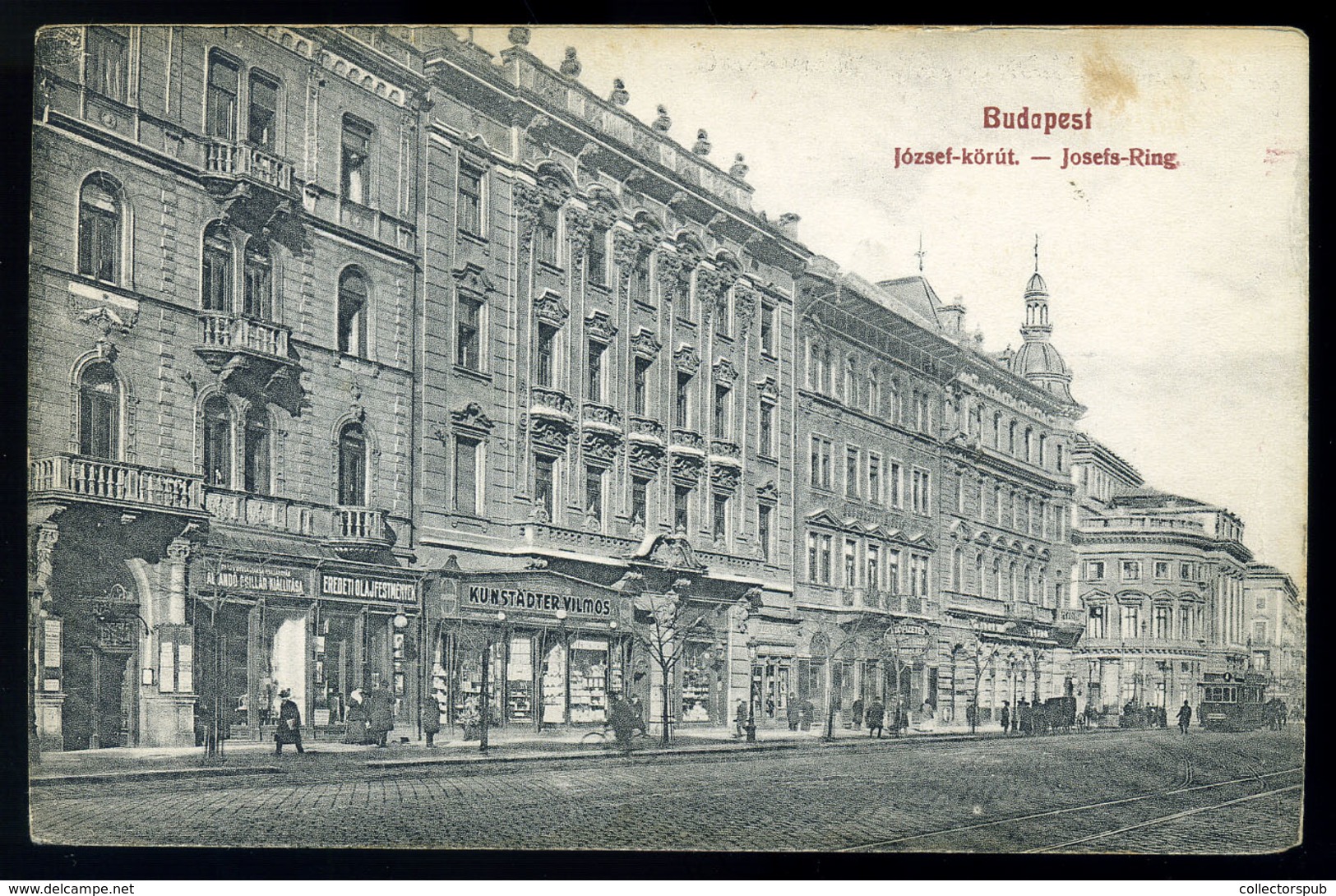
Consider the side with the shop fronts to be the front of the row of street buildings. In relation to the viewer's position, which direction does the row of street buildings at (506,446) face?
facing the viewer and to the right of the viewer
